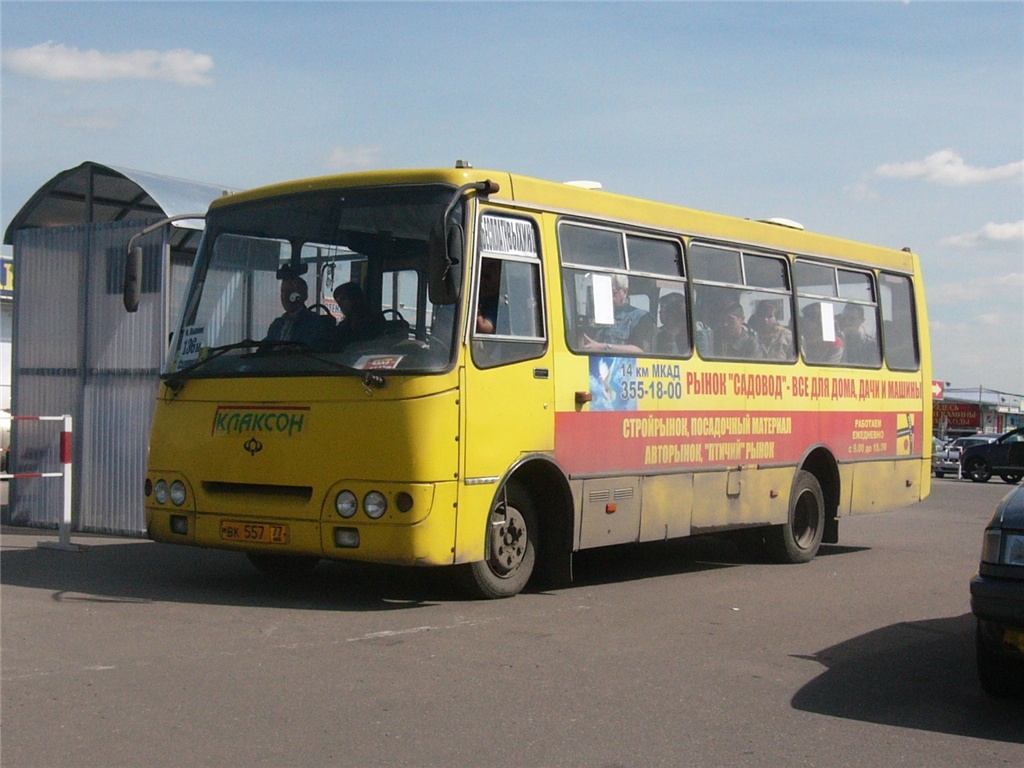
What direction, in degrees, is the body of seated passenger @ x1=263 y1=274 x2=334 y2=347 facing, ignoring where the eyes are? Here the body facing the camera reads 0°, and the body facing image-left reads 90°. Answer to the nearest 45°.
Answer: approximately 45°

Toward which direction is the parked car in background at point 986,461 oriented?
to the viewer's left

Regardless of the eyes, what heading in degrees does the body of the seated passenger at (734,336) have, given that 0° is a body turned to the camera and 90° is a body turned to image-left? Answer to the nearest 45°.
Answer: approximately 45°

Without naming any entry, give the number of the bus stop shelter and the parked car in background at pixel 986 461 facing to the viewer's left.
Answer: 1

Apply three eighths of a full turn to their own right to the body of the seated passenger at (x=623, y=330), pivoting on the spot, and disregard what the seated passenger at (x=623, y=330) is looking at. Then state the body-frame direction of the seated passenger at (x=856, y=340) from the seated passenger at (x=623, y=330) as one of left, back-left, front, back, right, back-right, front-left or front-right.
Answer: front-right
